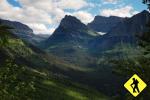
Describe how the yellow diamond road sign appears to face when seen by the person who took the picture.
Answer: facing the viewer
